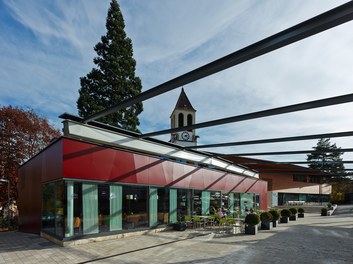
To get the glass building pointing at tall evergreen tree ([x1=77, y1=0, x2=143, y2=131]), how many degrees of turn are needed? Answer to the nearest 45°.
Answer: approximately 135° to its left

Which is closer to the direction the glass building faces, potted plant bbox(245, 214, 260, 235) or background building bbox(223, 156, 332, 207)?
the potted plant

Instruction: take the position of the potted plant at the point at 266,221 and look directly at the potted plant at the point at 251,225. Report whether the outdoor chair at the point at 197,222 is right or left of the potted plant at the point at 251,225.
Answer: right

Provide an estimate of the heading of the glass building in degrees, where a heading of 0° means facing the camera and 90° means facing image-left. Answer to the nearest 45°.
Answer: approximately 315°

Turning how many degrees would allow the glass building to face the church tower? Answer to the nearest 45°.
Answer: approximately 135° to its left

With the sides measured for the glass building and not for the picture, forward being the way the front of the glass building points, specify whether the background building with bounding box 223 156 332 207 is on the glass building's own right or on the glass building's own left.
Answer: on the glass building's own left
